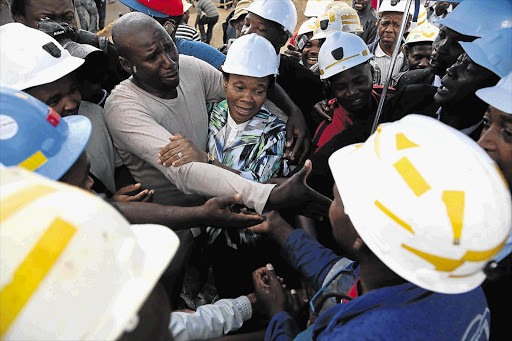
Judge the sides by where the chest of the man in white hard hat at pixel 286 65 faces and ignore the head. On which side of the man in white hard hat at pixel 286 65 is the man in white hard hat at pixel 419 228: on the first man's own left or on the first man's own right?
on the first man's own left

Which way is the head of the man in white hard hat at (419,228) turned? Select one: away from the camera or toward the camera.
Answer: away from the camera

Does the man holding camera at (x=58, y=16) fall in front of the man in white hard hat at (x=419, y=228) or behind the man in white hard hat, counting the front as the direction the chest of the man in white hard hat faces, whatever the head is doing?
in front

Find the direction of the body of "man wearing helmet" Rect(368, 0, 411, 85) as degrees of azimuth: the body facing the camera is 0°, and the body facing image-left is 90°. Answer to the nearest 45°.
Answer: approximately 0°

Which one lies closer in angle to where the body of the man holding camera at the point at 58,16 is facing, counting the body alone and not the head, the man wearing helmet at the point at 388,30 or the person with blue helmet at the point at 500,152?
the person with blue helmet

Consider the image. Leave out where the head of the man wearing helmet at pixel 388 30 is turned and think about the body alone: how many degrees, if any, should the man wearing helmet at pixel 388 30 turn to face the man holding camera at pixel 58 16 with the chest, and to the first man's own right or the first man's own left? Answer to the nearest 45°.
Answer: approximately 45° to the first man's own right

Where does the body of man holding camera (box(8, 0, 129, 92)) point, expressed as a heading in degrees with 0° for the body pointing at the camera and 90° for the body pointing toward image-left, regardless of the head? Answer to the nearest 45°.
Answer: approximately 315°

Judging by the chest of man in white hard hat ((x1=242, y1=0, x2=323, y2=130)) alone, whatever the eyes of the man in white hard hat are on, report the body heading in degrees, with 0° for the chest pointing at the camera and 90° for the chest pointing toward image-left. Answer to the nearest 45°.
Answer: approximately 45°
